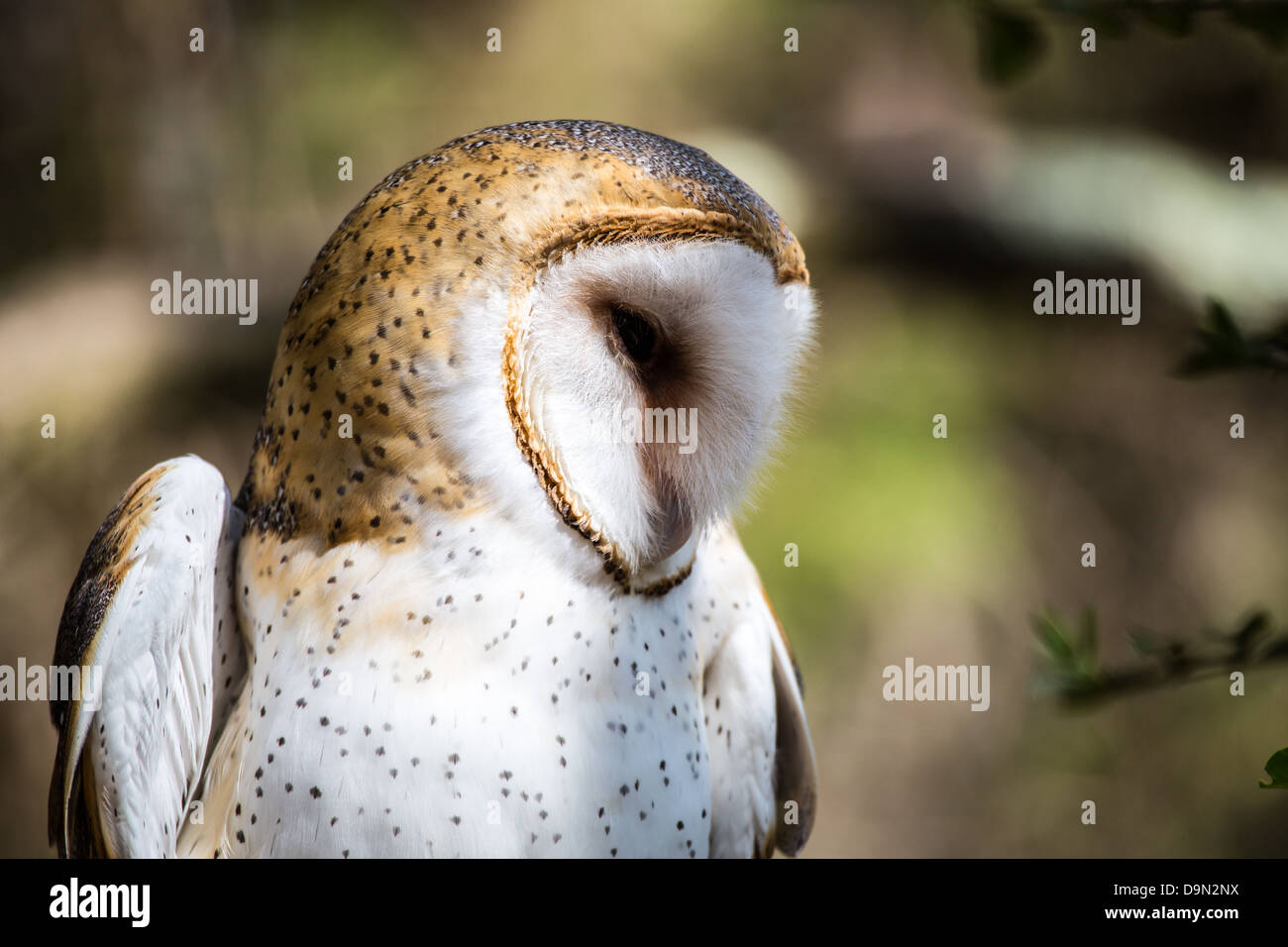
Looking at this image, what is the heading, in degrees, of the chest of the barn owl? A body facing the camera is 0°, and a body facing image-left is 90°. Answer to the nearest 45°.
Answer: approximately 315°
